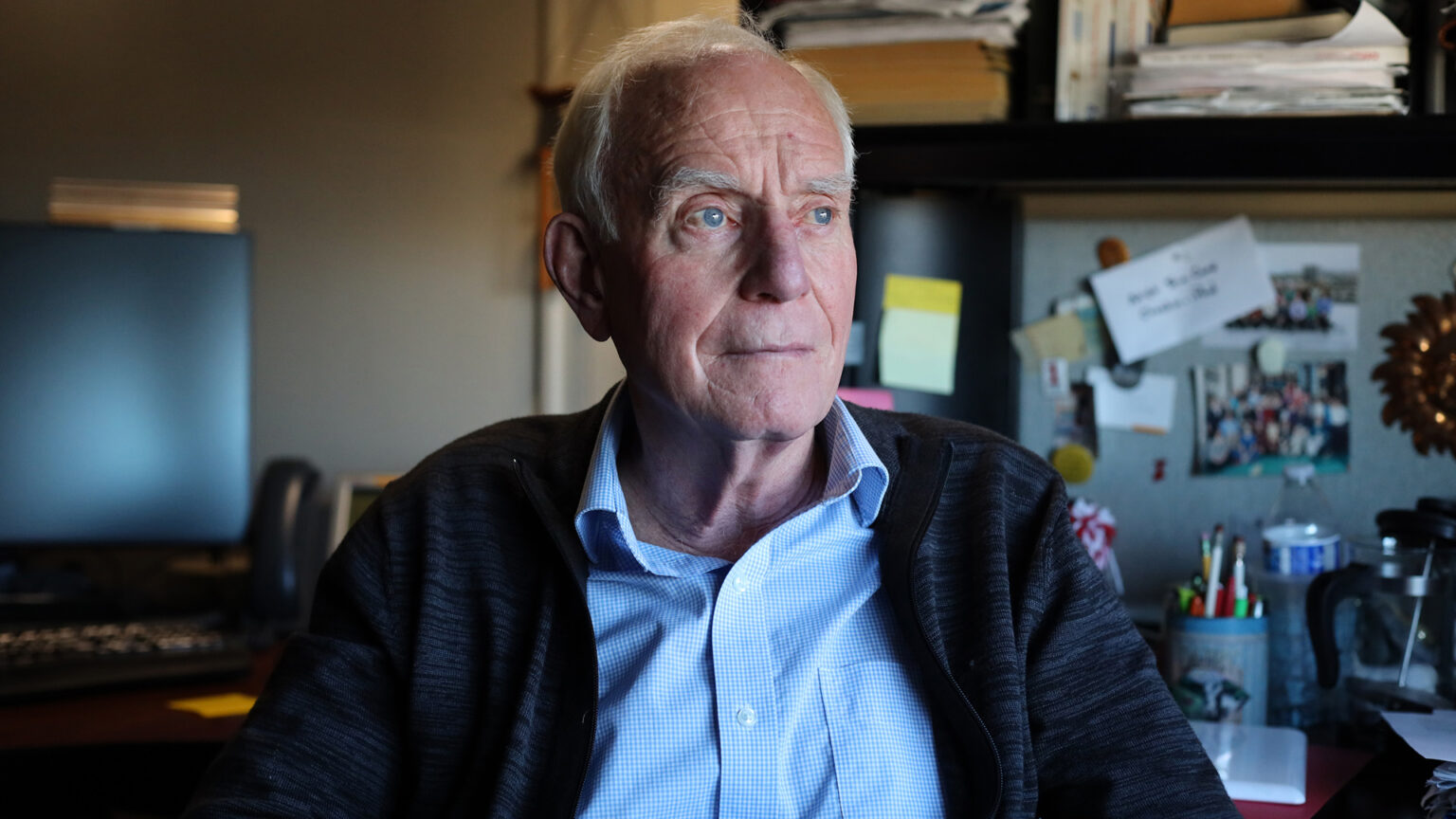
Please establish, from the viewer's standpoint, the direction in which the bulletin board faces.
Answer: facing the viewer

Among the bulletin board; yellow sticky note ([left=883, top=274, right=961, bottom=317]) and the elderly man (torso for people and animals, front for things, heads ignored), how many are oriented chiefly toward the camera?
3

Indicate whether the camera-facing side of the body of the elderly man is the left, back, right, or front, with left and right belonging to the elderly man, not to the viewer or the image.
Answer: front

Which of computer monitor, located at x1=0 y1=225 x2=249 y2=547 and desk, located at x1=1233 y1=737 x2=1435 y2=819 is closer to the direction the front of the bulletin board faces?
the desk

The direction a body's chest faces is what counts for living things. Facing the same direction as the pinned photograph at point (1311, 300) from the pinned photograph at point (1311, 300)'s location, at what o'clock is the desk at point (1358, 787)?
The desk is roughly at 12 o'clock from the pinned photograph.

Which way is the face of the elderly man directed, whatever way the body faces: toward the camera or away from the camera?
toward the camera

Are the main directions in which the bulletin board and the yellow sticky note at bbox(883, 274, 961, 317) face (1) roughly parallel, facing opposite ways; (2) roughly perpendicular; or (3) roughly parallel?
roughly parallel

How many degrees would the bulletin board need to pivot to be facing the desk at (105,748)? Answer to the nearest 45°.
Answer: approximately 45° to its right

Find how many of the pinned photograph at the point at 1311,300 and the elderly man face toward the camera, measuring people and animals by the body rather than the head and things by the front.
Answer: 2
